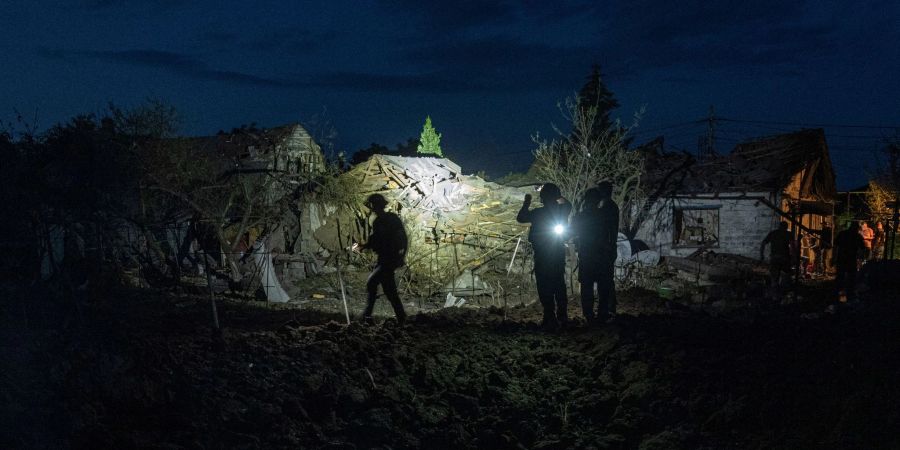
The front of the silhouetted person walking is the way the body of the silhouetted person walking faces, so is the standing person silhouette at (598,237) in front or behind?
behind

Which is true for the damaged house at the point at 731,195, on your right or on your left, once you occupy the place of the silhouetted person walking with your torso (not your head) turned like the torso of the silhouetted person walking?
on your right

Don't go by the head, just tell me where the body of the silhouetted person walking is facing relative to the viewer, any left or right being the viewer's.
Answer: facing to the left of the viewer

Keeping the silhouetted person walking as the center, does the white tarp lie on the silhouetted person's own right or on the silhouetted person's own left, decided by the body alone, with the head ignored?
on the silhouetted person's own right

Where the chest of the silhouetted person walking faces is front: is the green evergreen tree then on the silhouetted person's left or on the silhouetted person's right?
on the silhouetted person's right

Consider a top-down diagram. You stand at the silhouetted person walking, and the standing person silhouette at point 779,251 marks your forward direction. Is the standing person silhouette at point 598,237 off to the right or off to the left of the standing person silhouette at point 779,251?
right

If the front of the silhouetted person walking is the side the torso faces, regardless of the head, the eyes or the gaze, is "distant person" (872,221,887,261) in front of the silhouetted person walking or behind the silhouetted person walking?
behind

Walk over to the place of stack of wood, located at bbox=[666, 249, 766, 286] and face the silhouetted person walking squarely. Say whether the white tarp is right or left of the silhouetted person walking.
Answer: right

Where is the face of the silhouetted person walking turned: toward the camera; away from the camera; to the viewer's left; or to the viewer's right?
to the viewer's left

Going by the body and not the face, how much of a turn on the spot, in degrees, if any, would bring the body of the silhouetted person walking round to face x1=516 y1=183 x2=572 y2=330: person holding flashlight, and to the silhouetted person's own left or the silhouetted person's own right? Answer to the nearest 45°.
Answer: approximately 180°
